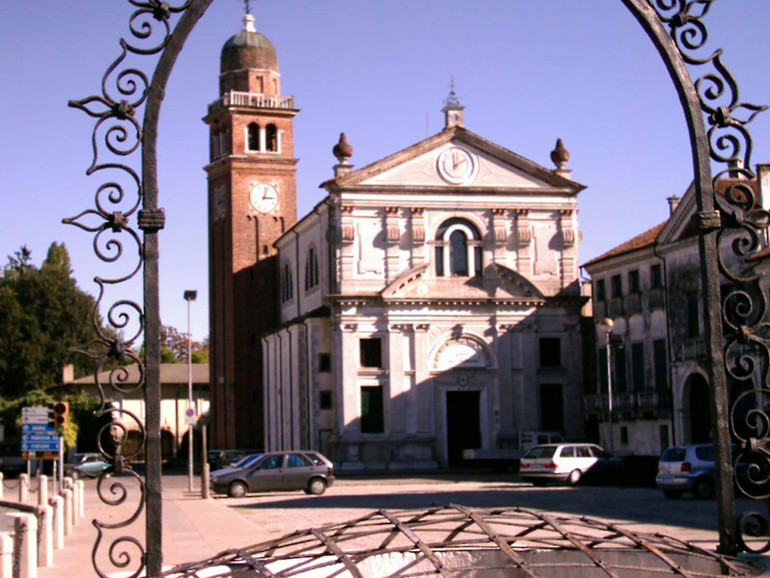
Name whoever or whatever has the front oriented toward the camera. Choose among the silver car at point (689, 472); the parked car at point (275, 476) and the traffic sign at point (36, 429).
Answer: the traffic sign

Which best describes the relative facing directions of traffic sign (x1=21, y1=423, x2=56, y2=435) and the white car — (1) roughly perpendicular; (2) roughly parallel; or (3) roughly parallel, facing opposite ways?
roughly perpendicular

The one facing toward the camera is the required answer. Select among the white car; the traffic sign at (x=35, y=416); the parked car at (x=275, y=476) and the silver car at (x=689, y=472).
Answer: the traffic sign

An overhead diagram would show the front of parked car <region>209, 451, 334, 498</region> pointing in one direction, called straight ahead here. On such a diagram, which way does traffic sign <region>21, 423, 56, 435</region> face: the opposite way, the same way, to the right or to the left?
to the left

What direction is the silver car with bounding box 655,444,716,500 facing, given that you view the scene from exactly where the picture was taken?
facing away from the viewer and to the right of the viewer

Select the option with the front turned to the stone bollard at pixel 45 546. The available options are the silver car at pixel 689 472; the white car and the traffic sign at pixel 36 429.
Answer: the traffic sign

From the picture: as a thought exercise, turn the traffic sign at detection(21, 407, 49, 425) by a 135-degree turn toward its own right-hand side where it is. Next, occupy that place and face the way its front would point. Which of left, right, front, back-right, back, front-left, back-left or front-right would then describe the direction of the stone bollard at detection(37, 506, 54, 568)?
back-left

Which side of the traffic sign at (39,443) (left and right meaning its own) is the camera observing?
front

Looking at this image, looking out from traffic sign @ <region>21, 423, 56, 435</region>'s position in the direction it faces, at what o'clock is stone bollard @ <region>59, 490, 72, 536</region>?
The stone bollard is roughly at 12 o'clock from the traffic sign.

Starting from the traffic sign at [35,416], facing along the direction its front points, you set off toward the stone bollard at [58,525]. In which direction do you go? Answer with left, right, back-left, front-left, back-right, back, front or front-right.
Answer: front

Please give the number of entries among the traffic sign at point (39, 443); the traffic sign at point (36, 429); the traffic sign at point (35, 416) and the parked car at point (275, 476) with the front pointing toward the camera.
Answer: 3

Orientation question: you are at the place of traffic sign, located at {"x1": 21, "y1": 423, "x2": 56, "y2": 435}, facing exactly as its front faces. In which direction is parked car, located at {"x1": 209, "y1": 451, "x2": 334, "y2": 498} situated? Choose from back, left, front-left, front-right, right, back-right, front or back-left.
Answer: front-left

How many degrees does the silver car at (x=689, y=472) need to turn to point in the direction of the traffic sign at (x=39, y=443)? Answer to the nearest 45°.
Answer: approximately 135° to its left

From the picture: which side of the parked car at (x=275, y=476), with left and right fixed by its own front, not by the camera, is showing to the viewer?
left

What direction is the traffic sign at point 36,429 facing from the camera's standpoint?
toward the camera
